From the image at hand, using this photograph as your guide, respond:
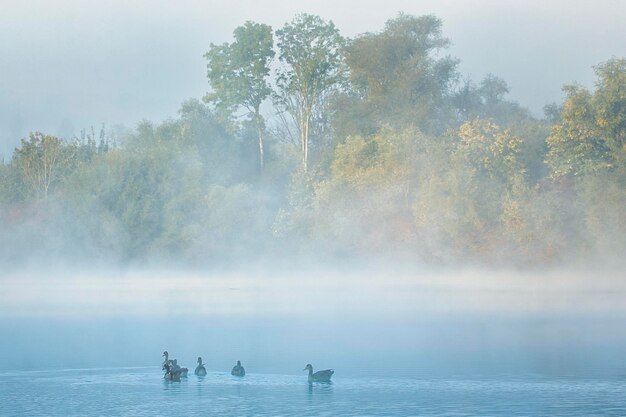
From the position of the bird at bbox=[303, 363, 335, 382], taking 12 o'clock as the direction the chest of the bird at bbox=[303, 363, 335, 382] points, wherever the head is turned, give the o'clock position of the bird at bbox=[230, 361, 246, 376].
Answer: the bird at bbox=[230, 361, 246, 376] is roughly at 1 o'clock from the bird at bbox=[303, 363, 335, 382].

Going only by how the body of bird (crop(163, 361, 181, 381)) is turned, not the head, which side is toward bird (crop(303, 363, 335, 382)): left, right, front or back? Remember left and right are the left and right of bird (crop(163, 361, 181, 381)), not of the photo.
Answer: back

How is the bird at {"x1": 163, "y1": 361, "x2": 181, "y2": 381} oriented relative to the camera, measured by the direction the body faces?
to the viewer's left

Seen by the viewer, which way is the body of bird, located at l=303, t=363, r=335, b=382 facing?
to the viewer's left

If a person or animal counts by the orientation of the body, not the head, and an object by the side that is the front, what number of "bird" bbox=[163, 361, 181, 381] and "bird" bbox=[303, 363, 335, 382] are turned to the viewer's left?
2

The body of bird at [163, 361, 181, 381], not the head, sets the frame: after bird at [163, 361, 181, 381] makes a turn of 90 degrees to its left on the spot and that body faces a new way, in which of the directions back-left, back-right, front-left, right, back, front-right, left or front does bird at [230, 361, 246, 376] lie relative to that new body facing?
left
